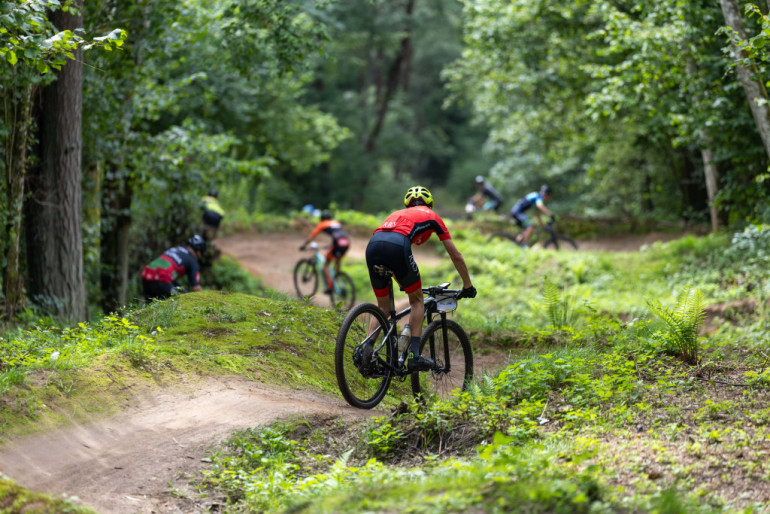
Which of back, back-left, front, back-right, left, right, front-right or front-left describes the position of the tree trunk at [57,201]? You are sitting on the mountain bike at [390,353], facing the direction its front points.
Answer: left

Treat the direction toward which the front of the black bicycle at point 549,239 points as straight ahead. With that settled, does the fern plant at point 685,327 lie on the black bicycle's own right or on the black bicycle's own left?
on the black bicycle's own right

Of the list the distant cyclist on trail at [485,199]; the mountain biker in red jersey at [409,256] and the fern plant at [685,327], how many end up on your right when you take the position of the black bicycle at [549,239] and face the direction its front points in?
2

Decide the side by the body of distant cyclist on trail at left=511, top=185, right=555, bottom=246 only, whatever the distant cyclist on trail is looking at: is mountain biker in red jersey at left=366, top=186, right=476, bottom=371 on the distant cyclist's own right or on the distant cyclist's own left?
on the distant cyclist's own right

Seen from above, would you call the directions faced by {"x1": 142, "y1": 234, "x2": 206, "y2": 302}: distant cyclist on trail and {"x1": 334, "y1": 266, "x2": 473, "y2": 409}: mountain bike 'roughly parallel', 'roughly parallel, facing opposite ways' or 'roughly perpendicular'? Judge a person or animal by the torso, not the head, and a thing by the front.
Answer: roughly parallel

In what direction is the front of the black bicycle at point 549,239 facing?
to the viewer's right

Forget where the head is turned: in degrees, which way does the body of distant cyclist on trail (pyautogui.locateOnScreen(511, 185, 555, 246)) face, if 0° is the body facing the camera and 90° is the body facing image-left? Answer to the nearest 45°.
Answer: approximately 270°

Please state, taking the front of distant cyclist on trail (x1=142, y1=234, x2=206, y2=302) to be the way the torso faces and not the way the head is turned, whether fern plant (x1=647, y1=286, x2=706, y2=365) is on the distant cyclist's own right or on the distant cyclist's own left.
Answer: on the distant cyclist's own right

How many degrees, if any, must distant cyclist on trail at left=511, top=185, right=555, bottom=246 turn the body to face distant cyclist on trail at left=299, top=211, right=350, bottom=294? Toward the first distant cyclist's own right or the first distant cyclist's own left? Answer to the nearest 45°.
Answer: approximately 135° to the first distant cyclist's own right

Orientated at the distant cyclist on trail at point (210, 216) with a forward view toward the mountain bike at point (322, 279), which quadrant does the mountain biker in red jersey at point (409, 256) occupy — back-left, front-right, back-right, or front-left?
front-right

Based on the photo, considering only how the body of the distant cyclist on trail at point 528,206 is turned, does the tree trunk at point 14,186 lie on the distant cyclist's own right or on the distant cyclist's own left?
on the distant cyclist's own right

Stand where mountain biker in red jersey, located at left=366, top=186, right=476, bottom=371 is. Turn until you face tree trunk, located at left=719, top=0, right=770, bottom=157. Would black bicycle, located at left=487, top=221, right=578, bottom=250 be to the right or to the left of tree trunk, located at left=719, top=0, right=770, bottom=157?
left
